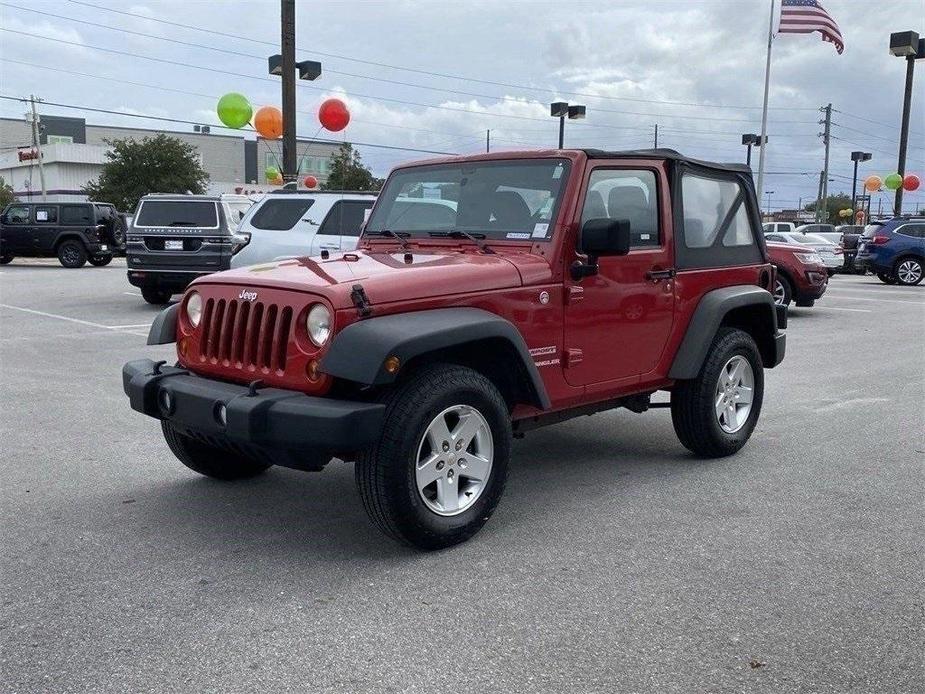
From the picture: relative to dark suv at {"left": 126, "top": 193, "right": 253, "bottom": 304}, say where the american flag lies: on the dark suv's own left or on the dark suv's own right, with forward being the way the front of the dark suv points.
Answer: on the dark suv's own right

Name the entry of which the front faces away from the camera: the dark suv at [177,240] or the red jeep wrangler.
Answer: the dark suv

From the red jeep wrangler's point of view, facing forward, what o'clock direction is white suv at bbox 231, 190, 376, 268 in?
The white suv is roughly at 4 o'clock from the red jeep wrangler.

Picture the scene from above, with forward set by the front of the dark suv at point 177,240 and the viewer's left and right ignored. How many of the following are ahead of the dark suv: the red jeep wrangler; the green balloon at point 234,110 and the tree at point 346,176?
2

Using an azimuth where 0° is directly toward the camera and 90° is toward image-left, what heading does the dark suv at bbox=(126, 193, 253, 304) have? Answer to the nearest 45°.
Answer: approximately 180°

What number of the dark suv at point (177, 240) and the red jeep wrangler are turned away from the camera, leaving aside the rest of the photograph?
1

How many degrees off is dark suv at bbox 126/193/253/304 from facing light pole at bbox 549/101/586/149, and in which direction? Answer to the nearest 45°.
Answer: approximately 45° to its right

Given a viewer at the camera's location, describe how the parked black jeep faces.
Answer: facing away from the viewer and to the left of the viewer

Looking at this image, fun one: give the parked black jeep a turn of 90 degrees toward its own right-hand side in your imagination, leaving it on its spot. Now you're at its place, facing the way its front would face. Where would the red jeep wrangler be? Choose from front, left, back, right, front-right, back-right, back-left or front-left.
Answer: back-right

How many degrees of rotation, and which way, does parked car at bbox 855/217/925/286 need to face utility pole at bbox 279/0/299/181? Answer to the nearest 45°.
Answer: approximately 180°

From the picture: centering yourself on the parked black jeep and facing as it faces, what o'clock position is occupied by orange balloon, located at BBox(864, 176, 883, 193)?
The orange balloon is roughly at 4 o'clock from the parked black jeep.

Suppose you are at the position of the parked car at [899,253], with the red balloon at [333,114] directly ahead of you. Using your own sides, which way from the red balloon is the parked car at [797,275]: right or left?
left

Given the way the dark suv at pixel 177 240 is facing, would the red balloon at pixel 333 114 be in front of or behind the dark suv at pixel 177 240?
in front
